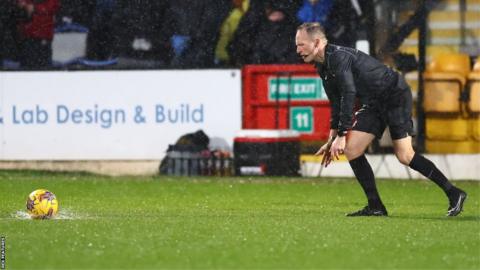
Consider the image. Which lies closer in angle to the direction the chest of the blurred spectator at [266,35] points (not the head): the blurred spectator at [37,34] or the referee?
the referee

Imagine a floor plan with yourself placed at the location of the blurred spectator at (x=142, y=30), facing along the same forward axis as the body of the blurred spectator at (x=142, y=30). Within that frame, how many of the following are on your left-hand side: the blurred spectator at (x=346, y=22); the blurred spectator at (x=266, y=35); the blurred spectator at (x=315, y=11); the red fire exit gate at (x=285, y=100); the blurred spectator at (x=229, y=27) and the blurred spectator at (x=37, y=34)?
5

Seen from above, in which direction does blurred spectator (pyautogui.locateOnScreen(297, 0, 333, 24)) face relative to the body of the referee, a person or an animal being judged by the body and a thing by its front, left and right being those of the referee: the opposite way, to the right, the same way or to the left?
to the left

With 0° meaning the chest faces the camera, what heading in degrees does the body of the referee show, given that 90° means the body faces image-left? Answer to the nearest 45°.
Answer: approximately 90°

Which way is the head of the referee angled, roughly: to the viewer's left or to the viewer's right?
to the viewer's left

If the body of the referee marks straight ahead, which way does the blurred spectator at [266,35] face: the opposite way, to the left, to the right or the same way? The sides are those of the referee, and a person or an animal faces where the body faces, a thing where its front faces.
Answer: to the left

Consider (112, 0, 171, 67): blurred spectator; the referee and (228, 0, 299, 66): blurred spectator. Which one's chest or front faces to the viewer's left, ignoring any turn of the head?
the referee

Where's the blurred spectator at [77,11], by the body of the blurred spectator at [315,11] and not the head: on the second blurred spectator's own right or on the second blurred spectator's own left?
on the second blurred spectator's own right
